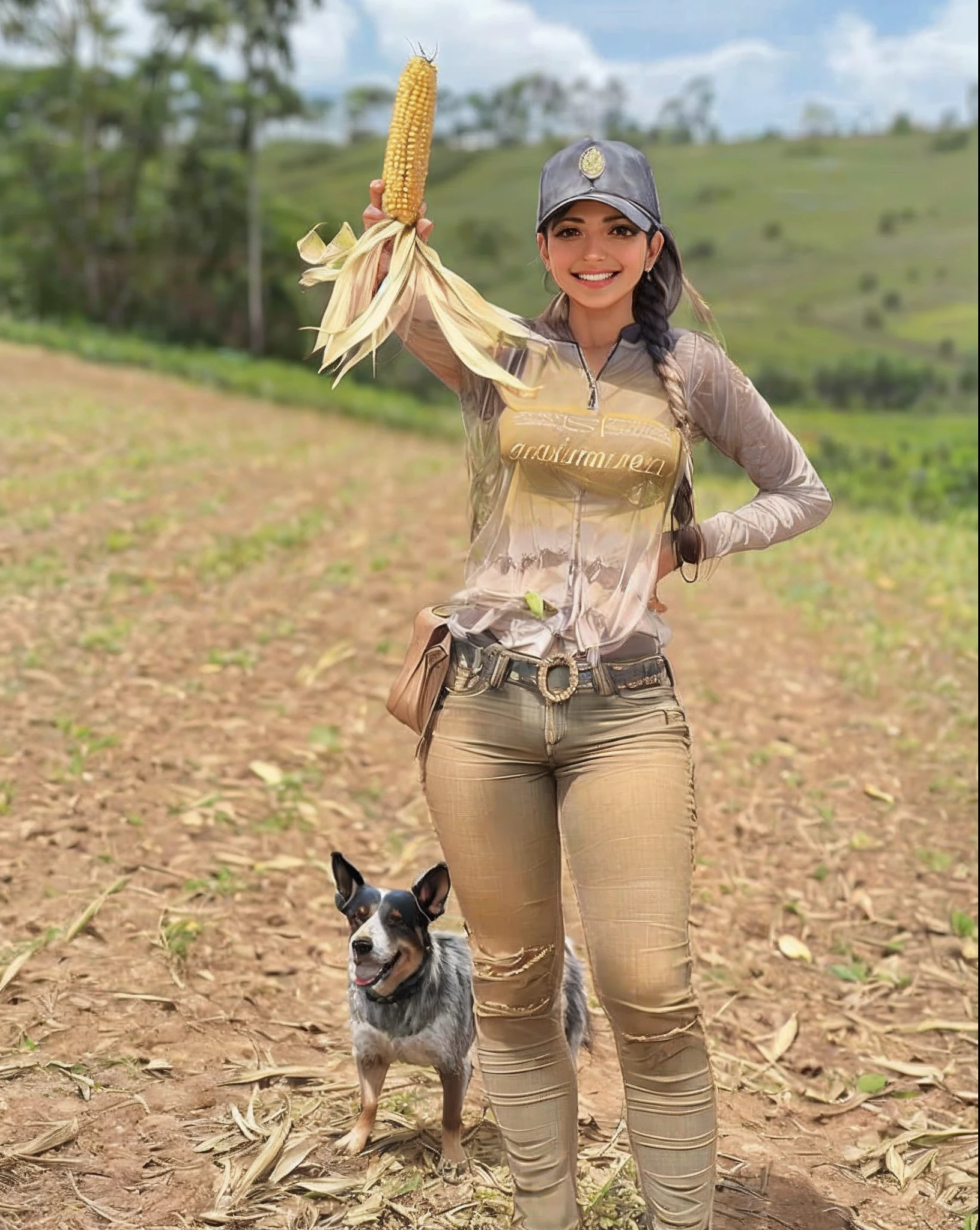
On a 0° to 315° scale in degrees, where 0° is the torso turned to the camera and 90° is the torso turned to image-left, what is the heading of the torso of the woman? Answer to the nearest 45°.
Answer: approximately 0°

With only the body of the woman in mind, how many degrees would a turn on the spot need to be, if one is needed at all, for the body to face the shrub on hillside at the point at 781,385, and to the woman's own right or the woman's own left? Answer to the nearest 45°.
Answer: approximately 180°

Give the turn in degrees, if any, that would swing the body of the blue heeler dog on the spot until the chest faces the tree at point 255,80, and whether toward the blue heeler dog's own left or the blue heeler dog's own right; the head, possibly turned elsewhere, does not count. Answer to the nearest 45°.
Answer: approximately 135° to the blue heeler dog's own right

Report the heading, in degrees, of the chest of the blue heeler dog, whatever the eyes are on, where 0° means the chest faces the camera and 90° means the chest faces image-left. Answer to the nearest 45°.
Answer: approximately 45°

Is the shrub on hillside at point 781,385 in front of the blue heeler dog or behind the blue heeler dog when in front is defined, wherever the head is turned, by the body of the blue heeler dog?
behind

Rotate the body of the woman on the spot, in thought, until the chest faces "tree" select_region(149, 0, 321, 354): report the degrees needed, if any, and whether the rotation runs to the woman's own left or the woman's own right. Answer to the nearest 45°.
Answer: approximately 180°

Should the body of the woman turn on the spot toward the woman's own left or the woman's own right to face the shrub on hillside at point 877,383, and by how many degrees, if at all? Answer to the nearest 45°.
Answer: approximately 180°
